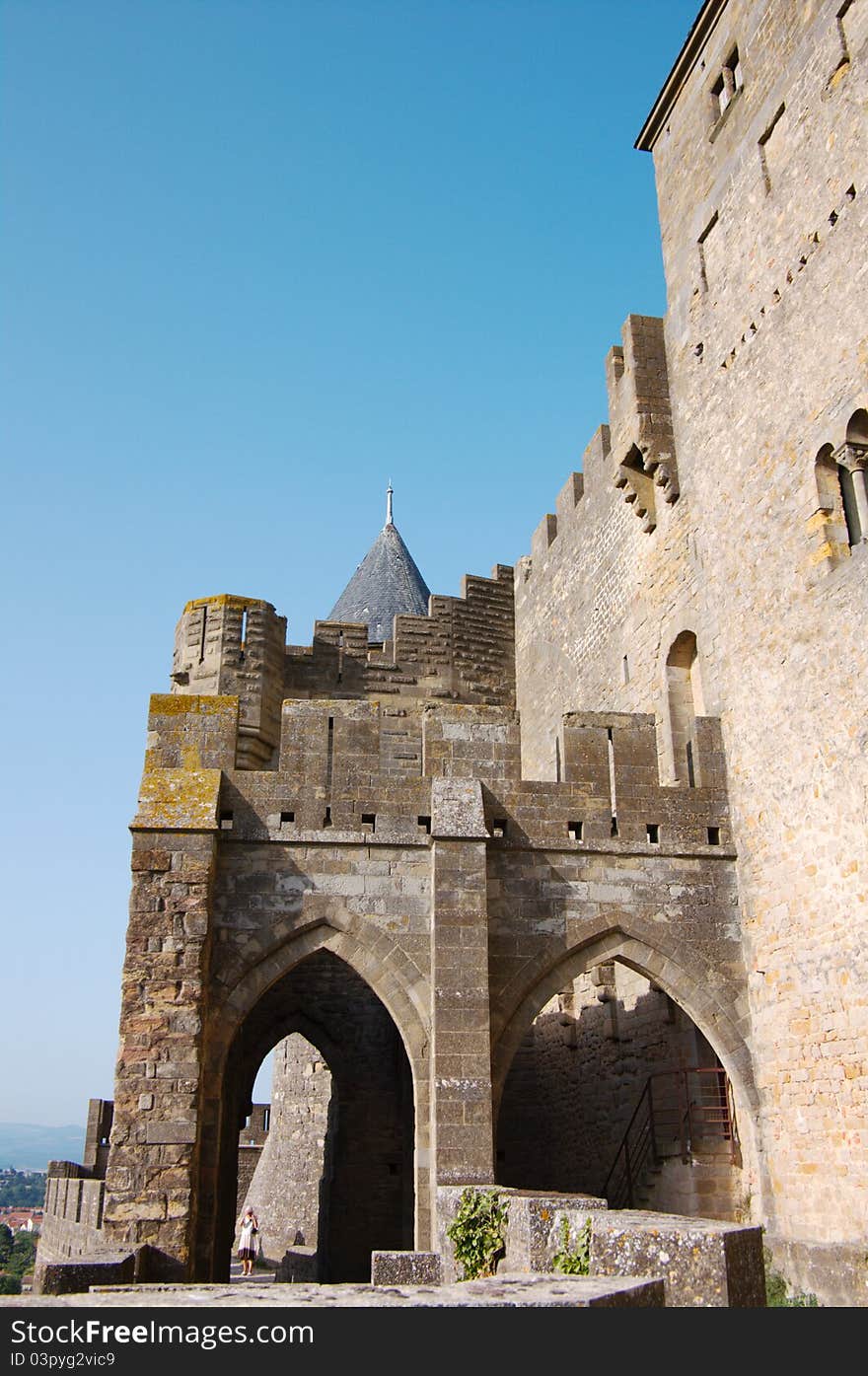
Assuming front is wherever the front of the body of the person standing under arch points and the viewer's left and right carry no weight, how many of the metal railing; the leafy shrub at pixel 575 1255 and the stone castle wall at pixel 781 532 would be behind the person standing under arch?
0

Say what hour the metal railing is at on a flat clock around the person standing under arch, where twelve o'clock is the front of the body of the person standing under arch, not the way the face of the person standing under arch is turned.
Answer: The metal railing is roughly at 11 o'clock from the person standing under arch.

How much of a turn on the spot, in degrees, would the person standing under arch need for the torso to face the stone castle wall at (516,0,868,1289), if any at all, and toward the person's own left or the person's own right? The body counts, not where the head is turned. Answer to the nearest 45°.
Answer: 0° — they already face it

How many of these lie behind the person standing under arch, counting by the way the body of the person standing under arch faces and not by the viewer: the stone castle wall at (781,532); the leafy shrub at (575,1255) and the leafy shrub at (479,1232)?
0

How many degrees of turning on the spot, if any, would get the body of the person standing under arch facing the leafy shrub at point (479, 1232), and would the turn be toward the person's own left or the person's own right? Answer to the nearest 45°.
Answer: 0° — they already face it

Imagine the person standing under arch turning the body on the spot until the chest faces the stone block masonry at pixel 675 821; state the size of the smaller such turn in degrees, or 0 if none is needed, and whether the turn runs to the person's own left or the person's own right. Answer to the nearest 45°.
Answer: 0° — they already face it

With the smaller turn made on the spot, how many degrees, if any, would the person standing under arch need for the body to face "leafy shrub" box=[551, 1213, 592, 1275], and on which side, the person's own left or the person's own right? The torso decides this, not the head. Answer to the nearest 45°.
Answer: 0° — they already face it

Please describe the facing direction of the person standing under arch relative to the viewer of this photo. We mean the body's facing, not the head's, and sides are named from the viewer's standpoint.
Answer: facing the viewer
